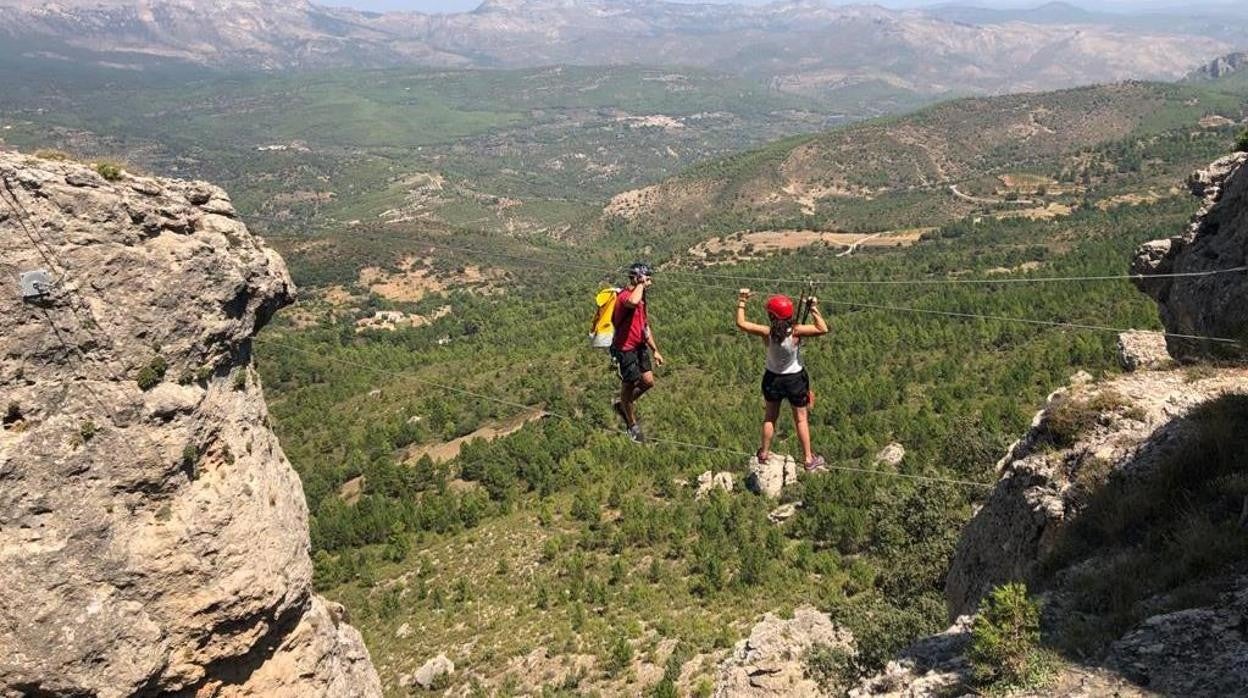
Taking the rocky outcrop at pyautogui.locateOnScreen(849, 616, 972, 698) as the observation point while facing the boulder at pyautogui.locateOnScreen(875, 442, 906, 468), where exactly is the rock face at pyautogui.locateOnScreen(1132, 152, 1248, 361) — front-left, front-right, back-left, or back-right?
front-right

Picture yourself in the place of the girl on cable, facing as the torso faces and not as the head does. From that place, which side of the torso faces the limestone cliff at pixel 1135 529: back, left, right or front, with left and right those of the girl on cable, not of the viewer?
right

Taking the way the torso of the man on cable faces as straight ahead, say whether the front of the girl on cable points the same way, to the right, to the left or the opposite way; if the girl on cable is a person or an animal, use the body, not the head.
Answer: to the left

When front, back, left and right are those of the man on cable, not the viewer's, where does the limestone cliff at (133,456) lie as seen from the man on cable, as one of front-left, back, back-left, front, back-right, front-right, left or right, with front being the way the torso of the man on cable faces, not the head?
back

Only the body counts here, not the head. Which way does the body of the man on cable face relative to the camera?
to the viewer's right

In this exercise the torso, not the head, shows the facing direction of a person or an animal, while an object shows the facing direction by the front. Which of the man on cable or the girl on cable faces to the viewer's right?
the man on cable

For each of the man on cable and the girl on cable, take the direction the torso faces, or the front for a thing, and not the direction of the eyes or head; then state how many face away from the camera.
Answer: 1

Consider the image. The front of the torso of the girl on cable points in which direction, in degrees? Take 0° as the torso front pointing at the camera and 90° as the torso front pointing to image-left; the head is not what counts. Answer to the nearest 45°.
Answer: approximately 180°

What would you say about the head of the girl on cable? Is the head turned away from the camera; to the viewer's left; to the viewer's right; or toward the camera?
away from the camera

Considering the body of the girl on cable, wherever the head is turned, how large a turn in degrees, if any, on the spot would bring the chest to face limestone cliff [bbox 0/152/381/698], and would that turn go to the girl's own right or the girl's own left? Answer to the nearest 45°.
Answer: approximately 90° to the girl's own left

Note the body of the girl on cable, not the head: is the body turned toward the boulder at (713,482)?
yes

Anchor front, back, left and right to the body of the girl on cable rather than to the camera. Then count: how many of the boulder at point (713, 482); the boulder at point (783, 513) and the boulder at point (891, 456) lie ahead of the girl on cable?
3

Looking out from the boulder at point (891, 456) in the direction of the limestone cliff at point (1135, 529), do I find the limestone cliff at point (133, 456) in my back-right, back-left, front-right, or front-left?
front-right

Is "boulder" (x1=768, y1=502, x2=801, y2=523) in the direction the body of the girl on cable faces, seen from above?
yes

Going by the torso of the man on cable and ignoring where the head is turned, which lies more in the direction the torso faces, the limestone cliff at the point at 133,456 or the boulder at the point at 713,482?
the boulder

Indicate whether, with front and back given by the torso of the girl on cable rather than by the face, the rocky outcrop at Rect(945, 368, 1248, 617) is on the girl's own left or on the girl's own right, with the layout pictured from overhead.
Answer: on the girl's own right

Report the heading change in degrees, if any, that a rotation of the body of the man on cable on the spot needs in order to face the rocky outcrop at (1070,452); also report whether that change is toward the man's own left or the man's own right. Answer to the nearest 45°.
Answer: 0° — they already face it
